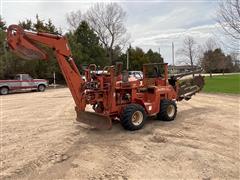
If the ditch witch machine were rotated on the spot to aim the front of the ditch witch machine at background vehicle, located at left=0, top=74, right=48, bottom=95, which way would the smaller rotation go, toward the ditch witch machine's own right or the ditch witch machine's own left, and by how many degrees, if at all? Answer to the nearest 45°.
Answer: approximately 90° to the ditch witch machine's own right

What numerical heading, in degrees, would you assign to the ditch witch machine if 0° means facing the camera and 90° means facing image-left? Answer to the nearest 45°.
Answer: approximately 45°
